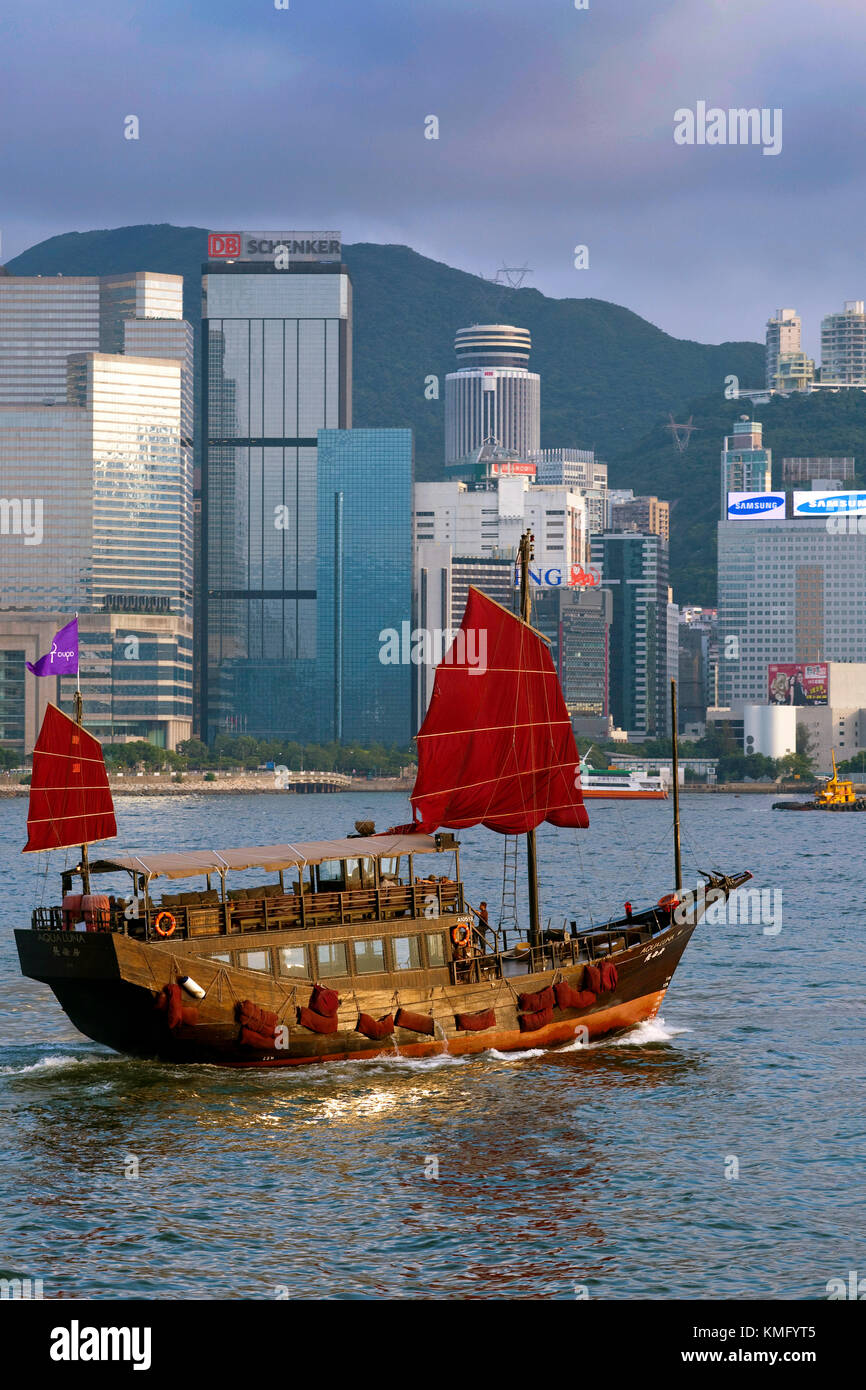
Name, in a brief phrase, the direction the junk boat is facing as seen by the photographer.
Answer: facing away from the viewer and to the right of the viewer
